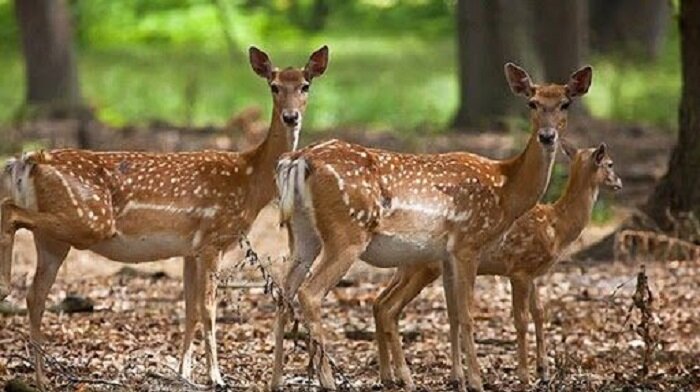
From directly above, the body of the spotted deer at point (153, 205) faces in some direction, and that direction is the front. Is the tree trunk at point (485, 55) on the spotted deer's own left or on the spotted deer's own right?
on the spotted deer's own left

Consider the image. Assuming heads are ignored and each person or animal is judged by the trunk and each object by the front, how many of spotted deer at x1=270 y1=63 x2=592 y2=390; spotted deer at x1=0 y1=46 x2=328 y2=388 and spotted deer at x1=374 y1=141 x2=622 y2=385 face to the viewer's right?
3

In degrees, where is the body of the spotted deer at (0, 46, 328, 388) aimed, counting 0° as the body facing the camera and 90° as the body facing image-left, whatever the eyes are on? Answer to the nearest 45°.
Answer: approximately 270°

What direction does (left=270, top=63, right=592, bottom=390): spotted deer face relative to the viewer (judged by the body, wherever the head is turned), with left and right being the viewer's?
facing to the right of the viewer

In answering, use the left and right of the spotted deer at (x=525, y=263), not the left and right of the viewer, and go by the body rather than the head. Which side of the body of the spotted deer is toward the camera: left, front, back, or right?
right

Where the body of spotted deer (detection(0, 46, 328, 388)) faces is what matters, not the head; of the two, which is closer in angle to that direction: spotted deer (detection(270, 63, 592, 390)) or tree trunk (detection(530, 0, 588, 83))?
the spotted deer

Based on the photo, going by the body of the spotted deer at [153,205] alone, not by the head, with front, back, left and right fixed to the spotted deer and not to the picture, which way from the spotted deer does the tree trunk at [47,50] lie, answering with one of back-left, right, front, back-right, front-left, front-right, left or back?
left

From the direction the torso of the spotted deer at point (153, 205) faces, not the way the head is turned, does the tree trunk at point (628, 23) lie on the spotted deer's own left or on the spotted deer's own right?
on the spotted deer's own left

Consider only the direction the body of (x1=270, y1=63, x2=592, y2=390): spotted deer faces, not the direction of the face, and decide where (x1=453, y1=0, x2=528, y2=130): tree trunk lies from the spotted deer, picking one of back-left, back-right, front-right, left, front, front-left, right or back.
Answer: left
